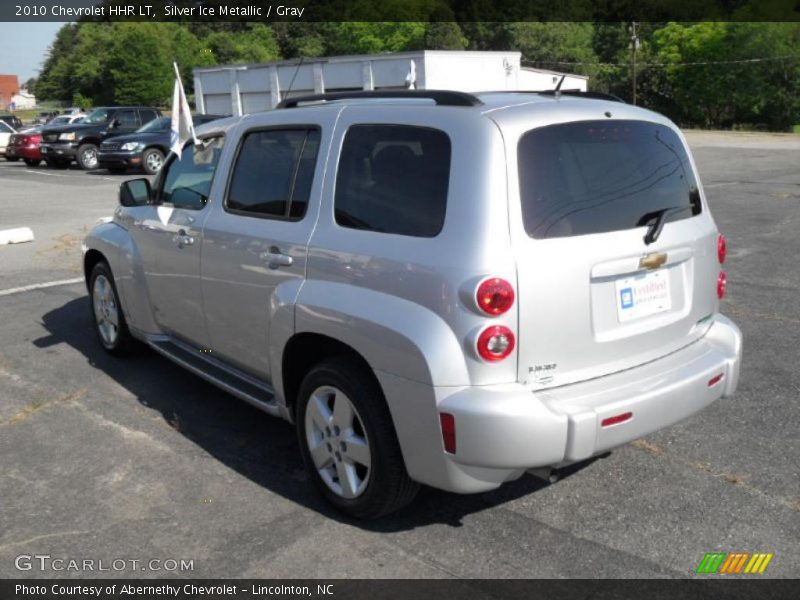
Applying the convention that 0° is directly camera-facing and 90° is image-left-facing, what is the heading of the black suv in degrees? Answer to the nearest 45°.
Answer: approximately 45°

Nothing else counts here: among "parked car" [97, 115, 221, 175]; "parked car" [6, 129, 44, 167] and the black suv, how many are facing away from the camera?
0

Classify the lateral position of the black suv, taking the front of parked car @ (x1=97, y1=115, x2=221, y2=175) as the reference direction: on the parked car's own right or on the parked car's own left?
on the parked car's own right

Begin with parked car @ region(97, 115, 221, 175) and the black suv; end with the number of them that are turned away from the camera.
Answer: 0

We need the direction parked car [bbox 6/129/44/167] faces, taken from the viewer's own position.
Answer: facing the viewer and to the left of the viewer

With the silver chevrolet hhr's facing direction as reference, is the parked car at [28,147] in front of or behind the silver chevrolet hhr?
in front

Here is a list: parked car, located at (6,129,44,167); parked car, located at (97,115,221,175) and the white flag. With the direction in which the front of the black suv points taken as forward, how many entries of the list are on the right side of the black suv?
1

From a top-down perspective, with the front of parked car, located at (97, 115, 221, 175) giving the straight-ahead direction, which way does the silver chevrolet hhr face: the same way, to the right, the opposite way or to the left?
to the right

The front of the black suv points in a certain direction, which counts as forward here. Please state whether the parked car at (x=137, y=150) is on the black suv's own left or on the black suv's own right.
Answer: on the black suv's own left

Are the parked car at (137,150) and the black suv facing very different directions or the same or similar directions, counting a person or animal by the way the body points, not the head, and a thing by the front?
same or similar directions

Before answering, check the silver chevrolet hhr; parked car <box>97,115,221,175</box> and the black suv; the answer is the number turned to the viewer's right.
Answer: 0

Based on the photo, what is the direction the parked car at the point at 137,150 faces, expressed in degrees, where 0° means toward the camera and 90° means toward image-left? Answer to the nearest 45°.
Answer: approximately 45°

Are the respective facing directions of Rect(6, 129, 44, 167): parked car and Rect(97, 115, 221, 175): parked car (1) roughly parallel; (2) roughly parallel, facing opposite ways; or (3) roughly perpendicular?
roughly parallel

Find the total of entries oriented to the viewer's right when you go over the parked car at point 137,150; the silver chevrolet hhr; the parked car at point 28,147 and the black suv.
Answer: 0

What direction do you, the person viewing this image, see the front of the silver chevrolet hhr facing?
facing away from the viewer and to the left of the viewer
